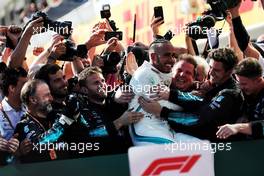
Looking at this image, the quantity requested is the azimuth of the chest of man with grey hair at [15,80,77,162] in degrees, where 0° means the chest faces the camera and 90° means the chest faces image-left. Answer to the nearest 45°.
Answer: approximately 270°

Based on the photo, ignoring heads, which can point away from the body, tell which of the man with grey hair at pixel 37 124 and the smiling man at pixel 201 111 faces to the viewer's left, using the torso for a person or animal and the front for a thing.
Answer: the smiling man

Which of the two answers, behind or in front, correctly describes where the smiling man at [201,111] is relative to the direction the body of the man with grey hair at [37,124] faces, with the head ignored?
in front

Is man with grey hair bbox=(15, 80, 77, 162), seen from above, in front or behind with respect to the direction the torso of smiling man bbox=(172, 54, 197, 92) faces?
in front
